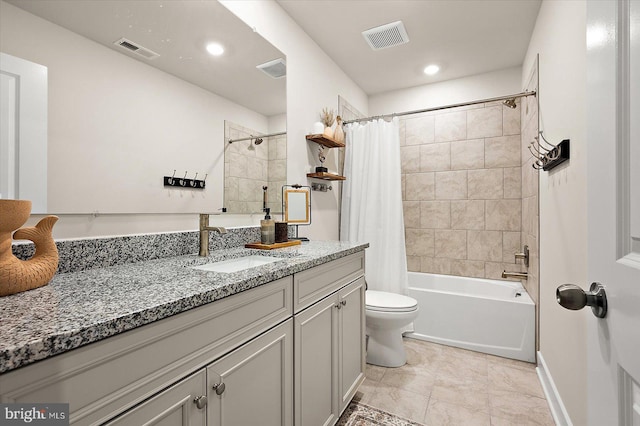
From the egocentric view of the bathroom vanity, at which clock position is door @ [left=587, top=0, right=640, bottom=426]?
The door is roughly at 12 o'clock from the bathroom vanity.

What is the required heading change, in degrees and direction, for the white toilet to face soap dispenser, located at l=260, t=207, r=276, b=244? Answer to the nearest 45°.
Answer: approximately 135° to its right

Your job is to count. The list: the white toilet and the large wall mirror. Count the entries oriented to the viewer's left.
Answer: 0

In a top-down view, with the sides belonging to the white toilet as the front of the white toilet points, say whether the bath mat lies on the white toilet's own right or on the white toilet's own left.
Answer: on the white toilet's own right

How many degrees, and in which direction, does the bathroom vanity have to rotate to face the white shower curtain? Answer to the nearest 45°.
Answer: approximately 90° to its left

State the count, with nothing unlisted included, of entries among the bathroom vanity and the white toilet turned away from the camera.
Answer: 0

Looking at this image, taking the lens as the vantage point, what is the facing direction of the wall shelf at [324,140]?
facing the viewer and to the right of the viewer

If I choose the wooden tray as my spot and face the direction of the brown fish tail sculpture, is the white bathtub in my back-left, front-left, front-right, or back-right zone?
back-left

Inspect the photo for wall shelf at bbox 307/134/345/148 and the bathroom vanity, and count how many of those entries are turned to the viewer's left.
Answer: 0

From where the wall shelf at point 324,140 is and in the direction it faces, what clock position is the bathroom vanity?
The bathroom vanity is roughly at 2 o'clock from the wall shelf.
